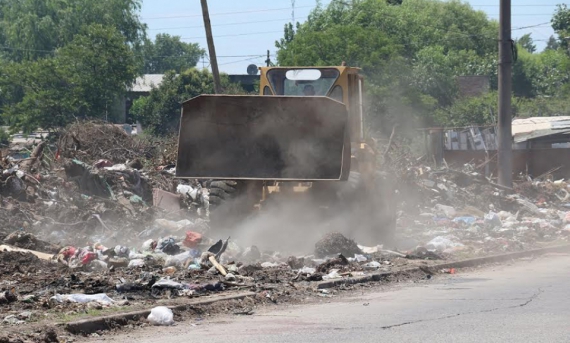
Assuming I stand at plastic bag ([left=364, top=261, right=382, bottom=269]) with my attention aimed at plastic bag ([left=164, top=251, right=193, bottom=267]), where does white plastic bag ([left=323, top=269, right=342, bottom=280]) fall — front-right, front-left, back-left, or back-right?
front-left

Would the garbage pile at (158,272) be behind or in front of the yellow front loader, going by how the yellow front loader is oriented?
in front

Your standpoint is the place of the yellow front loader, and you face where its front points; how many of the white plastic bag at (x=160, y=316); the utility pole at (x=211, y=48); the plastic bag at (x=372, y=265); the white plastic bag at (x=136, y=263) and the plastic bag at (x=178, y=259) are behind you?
1

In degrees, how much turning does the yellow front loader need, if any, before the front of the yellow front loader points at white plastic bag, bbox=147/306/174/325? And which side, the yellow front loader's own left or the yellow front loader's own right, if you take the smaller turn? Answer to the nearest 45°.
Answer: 0° — it already faces it

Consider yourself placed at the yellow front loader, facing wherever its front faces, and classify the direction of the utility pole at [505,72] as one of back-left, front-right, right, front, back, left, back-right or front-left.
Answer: back-left

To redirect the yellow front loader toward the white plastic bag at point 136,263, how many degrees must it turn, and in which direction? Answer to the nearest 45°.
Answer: approximately 45° to its right

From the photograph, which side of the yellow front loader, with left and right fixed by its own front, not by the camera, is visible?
front

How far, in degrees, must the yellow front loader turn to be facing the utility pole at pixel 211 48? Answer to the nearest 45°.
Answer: approximately 180°

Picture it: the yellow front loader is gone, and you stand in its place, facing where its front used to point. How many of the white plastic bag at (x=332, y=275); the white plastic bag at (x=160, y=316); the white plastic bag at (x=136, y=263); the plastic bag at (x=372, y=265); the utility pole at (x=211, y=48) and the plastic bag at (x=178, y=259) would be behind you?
1

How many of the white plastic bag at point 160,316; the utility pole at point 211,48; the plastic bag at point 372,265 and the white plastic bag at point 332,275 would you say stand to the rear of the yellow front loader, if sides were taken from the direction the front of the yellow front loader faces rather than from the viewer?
1
